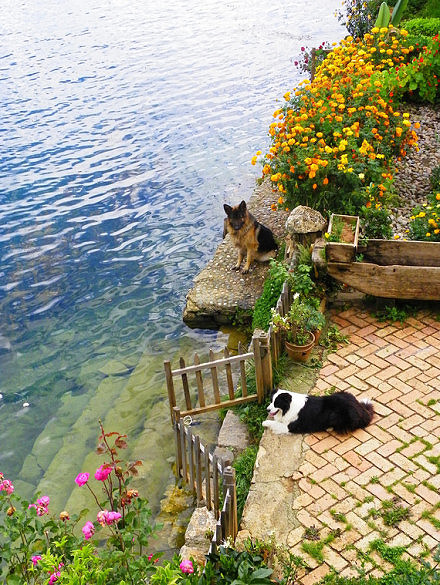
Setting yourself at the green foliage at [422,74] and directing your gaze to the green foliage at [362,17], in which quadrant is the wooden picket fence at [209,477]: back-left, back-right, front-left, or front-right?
back-left

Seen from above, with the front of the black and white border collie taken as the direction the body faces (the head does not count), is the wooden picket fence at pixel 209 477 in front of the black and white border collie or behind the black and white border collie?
in front

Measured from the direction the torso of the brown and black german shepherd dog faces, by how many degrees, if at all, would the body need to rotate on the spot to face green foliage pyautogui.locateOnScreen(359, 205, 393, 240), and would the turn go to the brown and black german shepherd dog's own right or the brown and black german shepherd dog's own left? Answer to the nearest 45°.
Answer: approximately 90° to the brown and black german shepherd dog's own left

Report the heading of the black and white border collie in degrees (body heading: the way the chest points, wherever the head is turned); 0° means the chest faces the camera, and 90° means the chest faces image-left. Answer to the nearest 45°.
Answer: approximately 90°

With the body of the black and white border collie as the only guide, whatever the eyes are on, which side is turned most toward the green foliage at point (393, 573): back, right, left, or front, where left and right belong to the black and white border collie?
left

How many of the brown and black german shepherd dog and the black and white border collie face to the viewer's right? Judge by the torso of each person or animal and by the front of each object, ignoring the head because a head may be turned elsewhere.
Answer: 0

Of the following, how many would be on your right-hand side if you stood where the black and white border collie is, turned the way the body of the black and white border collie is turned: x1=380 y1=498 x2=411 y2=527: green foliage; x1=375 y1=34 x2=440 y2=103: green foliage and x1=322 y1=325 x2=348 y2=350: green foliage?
2

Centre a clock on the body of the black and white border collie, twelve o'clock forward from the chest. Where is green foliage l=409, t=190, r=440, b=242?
The green foliage is roughly at 4 o'clock from the black and white border collie.

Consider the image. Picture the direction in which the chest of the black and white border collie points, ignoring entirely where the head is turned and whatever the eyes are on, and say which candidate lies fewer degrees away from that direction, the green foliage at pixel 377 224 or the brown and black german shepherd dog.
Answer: the brown and black german shepherd dog

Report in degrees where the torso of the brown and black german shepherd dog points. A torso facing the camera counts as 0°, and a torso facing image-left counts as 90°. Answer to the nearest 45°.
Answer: approximately 45°

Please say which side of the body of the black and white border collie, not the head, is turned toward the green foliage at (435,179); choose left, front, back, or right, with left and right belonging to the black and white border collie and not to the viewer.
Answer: right

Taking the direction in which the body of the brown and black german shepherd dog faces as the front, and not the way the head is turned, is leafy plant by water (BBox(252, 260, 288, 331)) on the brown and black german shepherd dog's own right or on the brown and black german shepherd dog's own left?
on the brown and black german shepherd dog's own left

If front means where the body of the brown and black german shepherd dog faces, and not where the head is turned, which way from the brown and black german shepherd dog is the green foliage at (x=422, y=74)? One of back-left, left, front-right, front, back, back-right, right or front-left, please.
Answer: back
